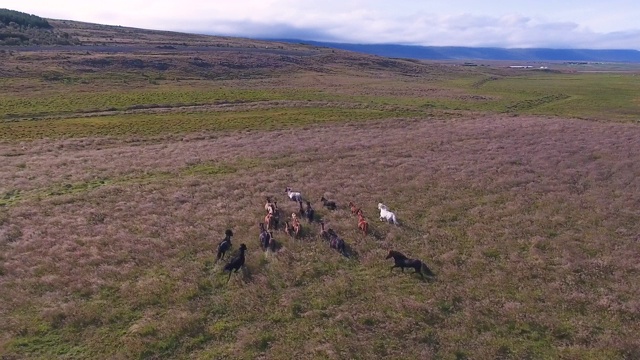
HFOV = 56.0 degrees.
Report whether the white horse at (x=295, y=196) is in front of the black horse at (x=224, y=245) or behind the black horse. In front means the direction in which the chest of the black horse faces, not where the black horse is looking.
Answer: in front

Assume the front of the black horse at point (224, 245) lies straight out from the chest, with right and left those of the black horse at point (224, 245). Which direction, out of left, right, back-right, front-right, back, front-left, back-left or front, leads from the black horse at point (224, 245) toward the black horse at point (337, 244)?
front-right

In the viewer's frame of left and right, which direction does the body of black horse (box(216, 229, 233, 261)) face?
facing away from the viewer and to the right of the viewer

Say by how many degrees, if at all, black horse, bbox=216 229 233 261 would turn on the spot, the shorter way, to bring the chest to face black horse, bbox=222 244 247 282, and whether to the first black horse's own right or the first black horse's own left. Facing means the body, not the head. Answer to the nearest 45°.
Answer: approximately 135° to the first black horse's own right

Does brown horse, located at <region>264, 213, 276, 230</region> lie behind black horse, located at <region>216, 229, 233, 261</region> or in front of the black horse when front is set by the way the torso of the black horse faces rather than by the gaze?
in front

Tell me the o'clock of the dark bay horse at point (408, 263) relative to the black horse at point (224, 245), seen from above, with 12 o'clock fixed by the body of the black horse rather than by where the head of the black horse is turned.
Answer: The dark bay horse is roughly at 2 o'clock from the black horse.

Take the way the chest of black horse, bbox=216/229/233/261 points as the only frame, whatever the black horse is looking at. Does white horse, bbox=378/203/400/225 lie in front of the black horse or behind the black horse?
in front

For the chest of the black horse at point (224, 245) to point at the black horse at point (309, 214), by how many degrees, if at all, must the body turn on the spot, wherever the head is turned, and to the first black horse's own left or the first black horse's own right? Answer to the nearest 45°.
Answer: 0° — it already faces it

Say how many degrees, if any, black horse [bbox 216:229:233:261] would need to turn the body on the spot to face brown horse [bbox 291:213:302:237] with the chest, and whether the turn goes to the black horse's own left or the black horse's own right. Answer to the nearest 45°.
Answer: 0° — it already faces it
